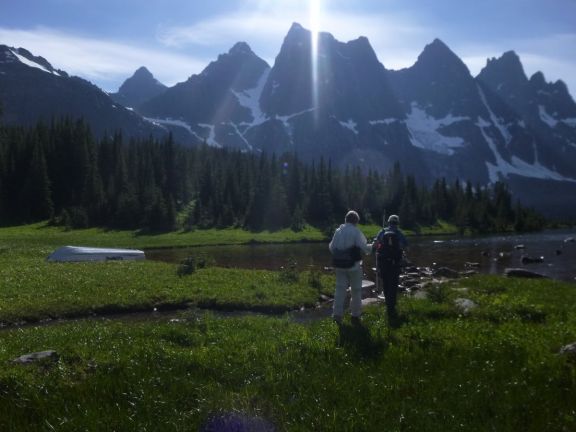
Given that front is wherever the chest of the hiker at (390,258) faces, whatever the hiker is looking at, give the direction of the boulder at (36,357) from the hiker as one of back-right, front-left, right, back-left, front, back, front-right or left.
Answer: back-left

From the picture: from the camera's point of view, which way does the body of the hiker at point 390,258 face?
away from the camera

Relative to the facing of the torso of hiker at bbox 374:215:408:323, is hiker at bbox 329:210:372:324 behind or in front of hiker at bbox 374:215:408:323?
behind
